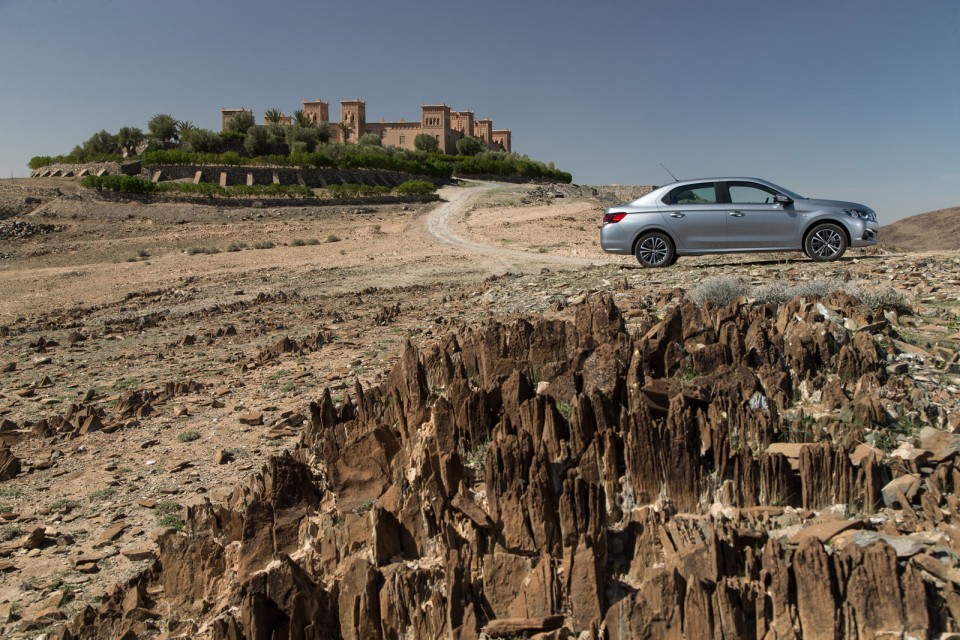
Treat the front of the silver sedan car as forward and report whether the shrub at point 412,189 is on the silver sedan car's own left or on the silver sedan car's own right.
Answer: on the silver sedan car's own left

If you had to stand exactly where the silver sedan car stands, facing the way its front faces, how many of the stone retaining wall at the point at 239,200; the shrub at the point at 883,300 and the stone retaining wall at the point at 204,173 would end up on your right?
1

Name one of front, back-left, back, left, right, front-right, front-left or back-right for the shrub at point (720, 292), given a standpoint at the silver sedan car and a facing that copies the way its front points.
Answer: right

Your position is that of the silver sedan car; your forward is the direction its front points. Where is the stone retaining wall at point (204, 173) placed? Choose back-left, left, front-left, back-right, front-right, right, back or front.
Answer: back-left

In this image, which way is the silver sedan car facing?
to the viewer's right
